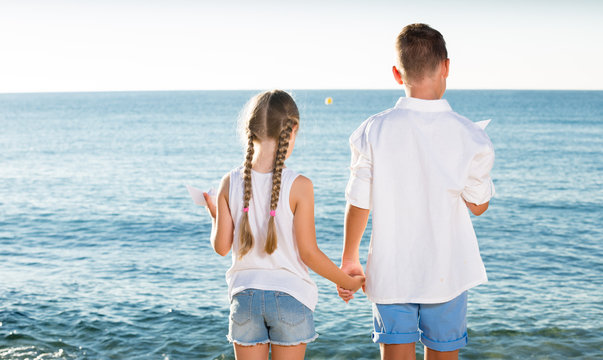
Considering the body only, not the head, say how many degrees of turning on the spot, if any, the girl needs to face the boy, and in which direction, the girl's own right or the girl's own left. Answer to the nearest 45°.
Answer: approximately 90° to the girl's own right

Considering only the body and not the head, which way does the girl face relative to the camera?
away from the camera

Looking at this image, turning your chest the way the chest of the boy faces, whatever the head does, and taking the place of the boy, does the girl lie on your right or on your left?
on your left

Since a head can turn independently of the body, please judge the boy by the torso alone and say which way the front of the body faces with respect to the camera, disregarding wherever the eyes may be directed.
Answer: away from the camera

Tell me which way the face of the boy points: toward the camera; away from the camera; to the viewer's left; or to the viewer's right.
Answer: away from the camera

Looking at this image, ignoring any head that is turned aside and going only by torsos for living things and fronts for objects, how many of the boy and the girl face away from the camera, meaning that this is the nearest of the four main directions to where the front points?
2
